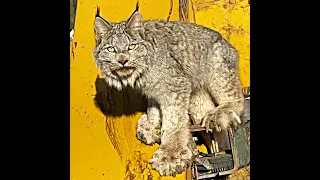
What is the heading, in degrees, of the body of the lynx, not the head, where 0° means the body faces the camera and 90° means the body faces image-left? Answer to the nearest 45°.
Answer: approximately 45°
